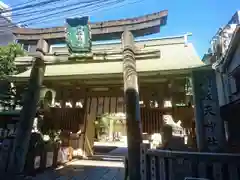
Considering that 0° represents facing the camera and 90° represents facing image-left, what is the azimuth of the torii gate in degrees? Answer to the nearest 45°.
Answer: approximately 0°

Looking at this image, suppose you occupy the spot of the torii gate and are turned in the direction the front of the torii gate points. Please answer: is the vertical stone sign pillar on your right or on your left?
on your left

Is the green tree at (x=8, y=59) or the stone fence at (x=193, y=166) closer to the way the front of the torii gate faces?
the stone fence

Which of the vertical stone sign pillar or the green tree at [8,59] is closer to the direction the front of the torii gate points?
the vertical stone sign pillar

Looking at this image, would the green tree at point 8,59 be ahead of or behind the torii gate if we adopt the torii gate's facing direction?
behind
